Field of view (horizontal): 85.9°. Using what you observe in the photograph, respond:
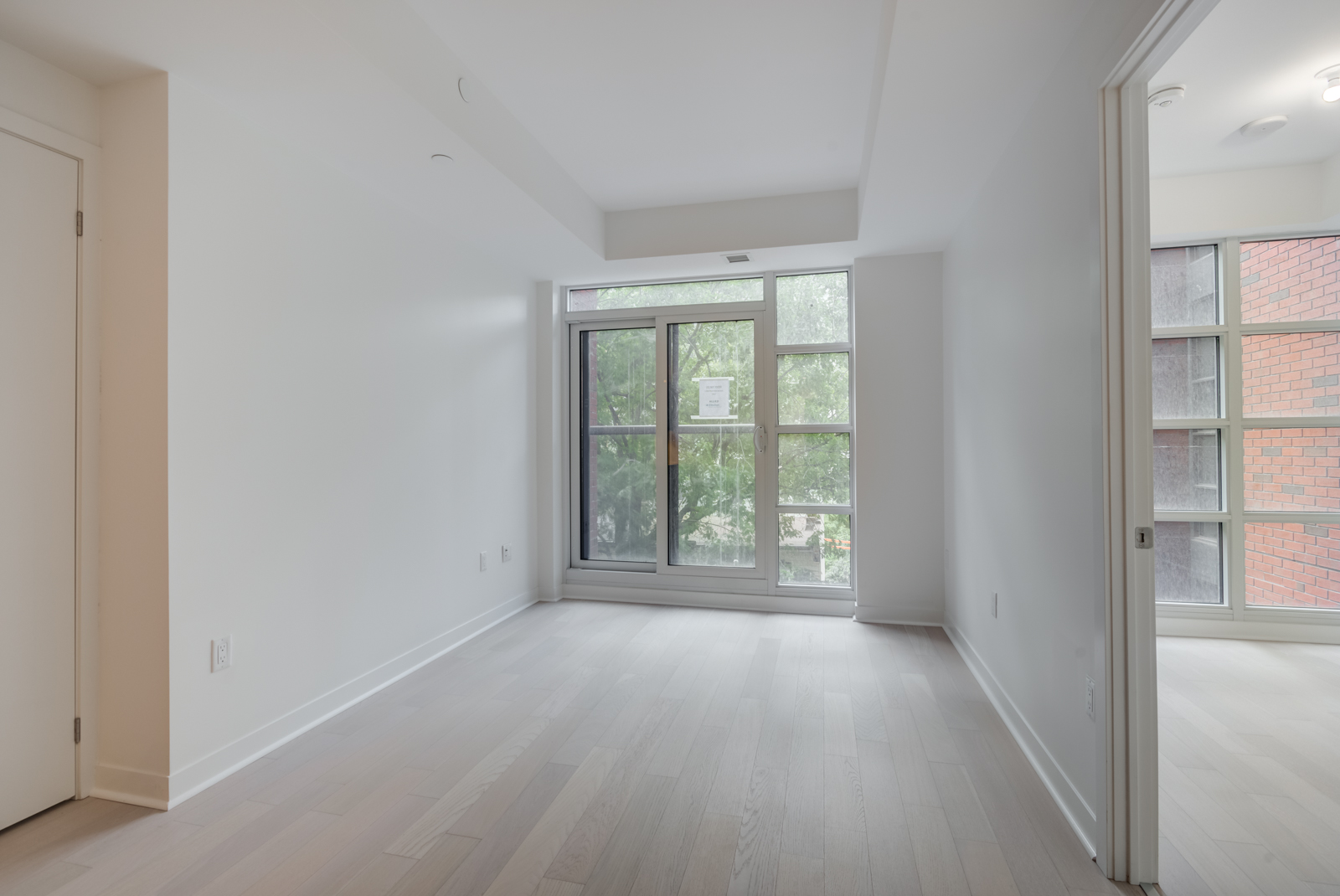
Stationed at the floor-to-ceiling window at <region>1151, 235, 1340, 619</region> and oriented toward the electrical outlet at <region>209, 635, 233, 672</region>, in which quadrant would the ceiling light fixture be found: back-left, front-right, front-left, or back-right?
front-left

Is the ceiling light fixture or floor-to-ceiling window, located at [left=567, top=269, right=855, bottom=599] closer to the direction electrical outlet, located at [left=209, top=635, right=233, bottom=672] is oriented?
the ceiling light fixture

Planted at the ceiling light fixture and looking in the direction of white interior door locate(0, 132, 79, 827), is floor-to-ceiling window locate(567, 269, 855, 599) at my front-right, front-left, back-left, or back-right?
front-right

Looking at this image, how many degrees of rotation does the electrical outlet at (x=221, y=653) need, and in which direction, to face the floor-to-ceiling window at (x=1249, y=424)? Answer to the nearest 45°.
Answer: approximately 45° to its left

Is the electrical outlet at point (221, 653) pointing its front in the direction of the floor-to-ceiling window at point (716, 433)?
no

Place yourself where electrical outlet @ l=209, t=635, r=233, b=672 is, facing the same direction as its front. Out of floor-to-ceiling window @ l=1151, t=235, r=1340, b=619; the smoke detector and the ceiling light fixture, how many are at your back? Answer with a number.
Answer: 0

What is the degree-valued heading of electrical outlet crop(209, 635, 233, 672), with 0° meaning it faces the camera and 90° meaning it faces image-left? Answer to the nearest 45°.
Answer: approximately 315°

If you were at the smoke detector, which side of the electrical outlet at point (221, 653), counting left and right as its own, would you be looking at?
front

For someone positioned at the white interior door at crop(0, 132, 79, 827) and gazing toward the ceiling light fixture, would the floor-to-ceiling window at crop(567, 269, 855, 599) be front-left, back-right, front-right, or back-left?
front-left

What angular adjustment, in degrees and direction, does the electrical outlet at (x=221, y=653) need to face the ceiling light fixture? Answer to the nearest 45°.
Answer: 0° — it already faces it
